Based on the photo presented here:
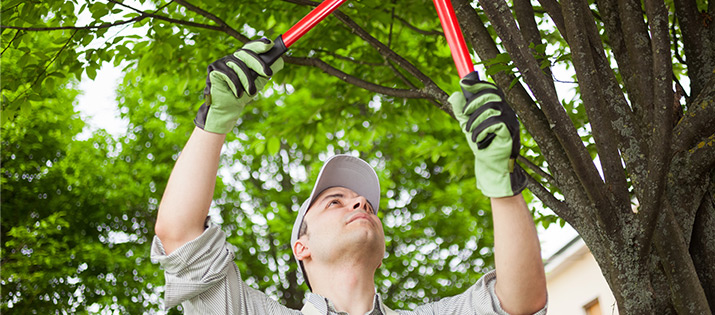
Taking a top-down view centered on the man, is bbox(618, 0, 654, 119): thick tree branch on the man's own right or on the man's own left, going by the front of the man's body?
on the man's own left

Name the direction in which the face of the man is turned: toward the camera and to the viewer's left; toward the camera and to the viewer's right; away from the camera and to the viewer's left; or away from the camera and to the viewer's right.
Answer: toward the camera and to the viewer's right

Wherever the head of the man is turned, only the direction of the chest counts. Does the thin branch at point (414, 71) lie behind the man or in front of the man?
behind

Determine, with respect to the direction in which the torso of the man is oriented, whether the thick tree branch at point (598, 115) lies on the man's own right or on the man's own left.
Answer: on the man's own left

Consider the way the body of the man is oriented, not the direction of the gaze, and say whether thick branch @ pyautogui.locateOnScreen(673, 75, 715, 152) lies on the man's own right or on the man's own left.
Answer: on the man's own left

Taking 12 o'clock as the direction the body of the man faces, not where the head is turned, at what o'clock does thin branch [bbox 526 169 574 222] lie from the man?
The thin branch is roughly at 8 o'clock from the man.

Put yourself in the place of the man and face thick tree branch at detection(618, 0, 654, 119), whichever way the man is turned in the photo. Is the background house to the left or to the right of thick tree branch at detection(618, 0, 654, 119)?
left

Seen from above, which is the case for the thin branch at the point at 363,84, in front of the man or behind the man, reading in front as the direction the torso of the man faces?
behind

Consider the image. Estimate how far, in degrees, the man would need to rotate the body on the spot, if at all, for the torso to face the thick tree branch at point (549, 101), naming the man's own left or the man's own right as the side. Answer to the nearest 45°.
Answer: approximately 90° to the man's own left

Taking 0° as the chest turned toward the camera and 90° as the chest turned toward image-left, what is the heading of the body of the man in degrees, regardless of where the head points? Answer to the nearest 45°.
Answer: approximately 0°
